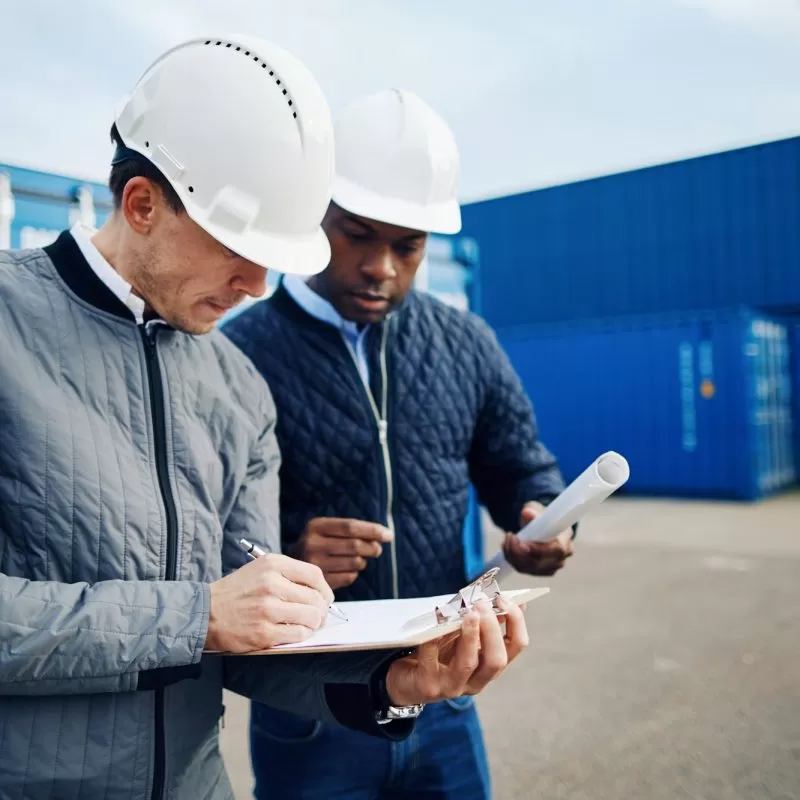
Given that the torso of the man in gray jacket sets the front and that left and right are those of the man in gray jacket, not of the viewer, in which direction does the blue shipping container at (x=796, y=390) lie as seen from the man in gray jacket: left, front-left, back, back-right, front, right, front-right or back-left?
left

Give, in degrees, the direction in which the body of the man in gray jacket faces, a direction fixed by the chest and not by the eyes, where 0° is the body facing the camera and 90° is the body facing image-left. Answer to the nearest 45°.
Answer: approximately 315°

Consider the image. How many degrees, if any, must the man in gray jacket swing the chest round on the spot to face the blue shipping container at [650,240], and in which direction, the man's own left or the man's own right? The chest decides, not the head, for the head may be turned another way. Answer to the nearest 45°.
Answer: approximately 90° to the man's own left

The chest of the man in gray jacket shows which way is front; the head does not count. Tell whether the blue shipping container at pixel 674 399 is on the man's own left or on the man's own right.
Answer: on the man's own left

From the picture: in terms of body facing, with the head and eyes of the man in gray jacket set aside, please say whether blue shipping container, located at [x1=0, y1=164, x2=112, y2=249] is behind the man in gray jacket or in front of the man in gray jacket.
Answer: behind

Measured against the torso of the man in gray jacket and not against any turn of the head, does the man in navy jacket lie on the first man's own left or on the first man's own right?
on the first man's own left
